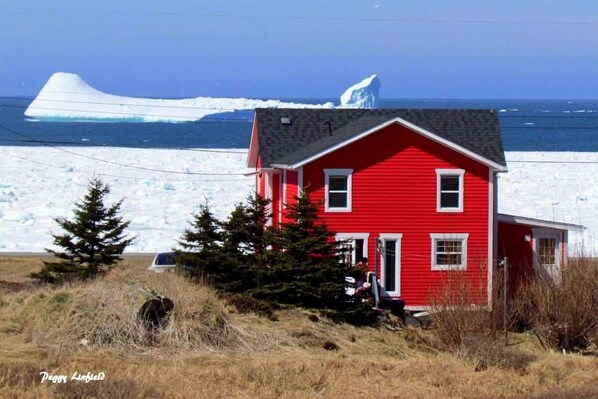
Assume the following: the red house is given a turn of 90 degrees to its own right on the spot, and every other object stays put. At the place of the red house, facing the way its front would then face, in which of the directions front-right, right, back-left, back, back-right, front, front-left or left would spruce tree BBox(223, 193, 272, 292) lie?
front-left

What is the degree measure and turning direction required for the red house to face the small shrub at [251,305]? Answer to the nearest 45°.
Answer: approximately 45° to its right

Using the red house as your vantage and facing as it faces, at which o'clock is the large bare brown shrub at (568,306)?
The large bare brown shrub is roughly at 11 o'clock from the red house.

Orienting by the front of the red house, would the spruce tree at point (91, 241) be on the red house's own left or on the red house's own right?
on the red house's own right

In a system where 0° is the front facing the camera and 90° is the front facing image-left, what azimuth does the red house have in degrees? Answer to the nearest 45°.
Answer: approximately 0°

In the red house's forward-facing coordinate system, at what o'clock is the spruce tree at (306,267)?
The spruce tree is roughly at 1 o'clock from the red house.
